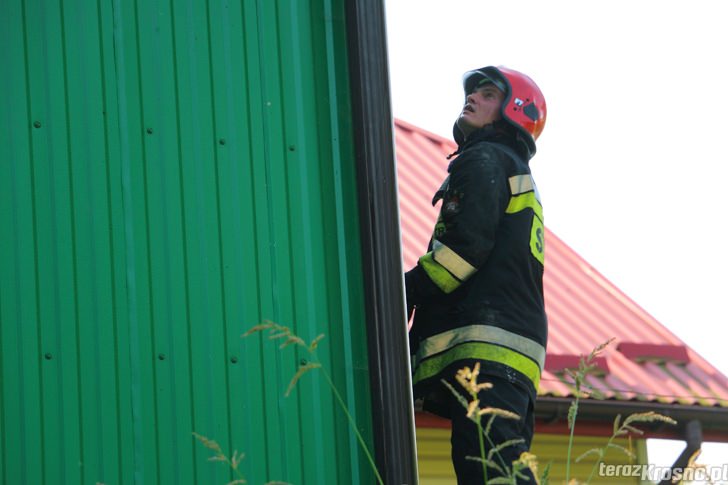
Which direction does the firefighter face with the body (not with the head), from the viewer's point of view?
to the viewer's left

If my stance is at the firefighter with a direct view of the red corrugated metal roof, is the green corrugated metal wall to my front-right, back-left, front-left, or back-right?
back-left

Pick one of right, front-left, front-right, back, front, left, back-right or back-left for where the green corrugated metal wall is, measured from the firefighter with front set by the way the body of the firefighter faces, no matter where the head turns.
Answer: front-left

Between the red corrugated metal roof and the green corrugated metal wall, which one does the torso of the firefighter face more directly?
the green corrugated metal wall

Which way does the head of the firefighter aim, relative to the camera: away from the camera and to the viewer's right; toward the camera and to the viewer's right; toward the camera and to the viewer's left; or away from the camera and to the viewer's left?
toward the camera and to the viewer's left

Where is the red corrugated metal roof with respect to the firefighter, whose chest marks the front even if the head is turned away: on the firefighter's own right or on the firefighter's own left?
on the firefighter's own right
